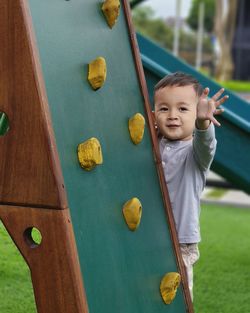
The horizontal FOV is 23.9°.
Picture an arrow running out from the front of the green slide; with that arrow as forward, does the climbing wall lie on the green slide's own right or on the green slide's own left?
on the green slide's own right

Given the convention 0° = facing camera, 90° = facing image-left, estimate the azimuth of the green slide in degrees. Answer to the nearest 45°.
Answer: approximately 270°
